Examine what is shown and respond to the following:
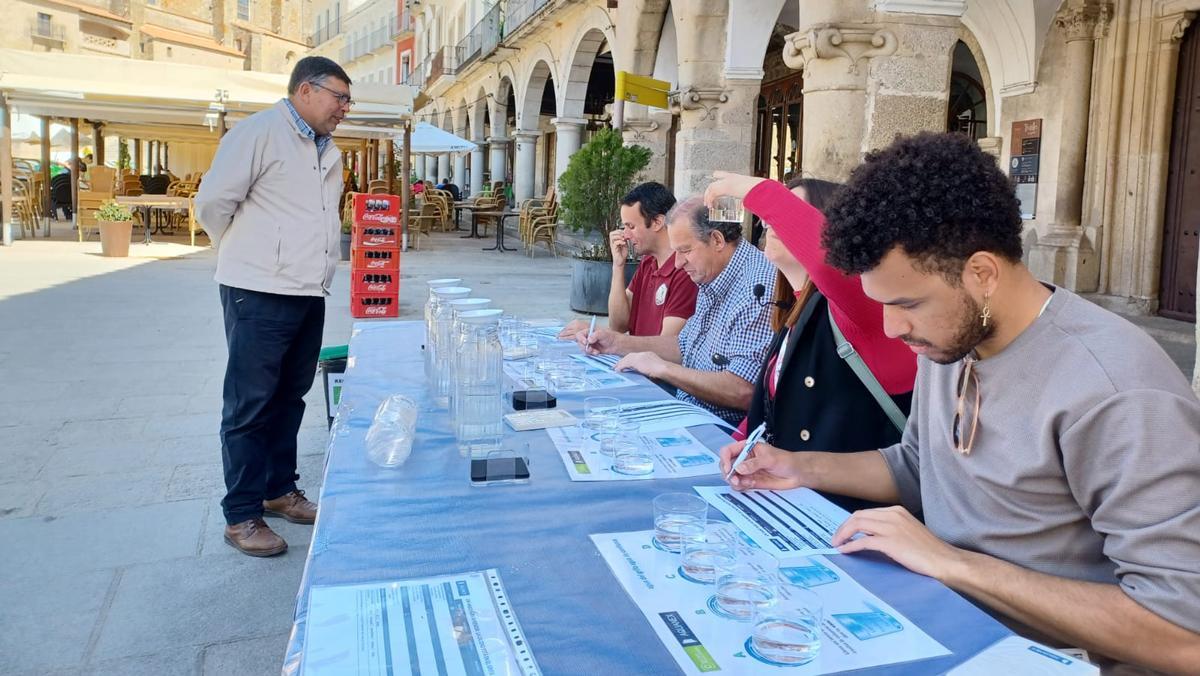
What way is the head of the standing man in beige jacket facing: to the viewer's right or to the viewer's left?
to the viewer's right

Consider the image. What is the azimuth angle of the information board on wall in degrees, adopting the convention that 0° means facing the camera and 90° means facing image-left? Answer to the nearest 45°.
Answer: approximately 45°

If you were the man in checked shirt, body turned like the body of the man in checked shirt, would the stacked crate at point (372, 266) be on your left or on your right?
on your right

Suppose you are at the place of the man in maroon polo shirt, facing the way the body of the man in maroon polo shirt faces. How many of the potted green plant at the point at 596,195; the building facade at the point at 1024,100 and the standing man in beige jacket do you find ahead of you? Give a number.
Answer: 1

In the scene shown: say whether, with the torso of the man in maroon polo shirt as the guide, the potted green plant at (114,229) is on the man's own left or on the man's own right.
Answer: on the man's own right

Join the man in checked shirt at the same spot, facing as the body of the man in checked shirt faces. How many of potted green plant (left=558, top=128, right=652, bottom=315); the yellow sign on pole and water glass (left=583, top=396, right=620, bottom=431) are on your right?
2

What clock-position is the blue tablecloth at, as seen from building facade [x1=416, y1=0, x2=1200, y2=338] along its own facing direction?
The blue tablecloth is roughly at 11 o'clock from the building facade.

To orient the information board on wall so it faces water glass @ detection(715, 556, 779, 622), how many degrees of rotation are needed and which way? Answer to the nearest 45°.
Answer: approximately 45° to its left

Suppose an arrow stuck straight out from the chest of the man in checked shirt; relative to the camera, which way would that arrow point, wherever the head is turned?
to the viewer's left
